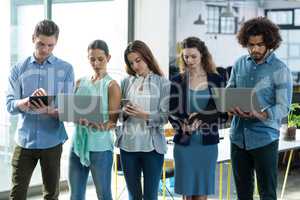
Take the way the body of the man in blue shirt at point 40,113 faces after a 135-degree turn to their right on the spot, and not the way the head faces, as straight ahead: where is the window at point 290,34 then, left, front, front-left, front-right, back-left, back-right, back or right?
right

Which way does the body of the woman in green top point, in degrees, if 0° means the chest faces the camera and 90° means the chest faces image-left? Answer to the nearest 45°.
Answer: approximately 45°

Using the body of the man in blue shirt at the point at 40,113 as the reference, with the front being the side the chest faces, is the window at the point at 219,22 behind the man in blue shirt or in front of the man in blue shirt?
behind

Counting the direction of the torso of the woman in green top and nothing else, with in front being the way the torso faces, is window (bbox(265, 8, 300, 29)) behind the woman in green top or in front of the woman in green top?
behind

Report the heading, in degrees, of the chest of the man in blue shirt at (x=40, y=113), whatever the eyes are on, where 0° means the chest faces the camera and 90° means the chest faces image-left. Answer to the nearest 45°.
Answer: approximately 0°

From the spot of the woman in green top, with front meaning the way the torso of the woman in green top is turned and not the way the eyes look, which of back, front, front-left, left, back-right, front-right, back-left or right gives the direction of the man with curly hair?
back-left

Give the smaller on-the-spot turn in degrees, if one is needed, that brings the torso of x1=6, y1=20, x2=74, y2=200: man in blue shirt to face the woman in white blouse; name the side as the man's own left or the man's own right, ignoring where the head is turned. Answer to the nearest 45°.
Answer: approximately 90° to the man's own left

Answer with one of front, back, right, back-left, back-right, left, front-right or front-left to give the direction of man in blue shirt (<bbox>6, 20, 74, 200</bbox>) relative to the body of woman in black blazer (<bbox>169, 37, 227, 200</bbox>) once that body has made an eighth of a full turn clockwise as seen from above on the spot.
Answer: front-right
